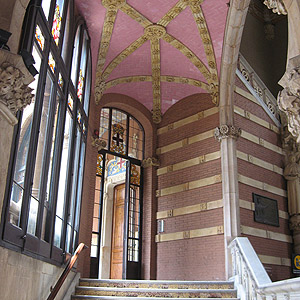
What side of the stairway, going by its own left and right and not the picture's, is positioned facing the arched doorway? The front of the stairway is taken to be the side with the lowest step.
back

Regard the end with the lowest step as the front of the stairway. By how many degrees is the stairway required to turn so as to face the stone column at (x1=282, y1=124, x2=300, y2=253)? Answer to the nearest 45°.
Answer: approximately 135° to its left

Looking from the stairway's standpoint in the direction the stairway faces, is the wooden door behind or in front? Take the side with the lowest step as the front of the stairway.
behind

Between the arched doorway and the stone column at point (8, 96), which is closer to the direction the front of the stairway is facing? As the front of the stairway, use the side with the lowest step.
the stone column

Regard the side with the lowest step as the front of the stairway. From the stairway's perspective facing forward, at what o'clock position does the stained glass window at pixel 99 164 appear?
The stained glass window is roughly at 5 o'clock from the stairway.

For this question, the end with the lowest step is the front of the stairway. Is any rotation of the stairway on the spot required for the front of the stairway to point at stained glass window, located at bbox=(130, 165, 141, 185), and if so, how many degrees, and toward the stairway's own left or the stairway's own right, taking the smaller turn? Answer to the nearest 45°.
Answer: approximately 180°

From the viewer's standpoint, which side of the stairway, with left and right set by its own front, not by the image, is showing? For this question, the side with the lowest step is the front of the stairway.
front
